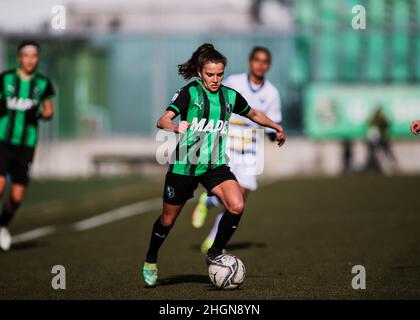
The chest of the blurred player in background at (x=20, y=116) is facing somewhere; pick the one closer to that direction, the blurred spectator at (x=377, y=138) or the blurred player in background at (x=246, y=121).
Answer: the blurred player in background

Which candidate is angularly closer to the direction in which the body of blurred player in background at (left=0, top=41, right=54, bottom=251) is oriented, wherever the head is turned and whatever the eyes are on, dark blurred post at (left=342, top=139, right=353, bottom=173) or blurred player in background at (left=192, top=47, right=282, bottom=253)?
the blurred player in background

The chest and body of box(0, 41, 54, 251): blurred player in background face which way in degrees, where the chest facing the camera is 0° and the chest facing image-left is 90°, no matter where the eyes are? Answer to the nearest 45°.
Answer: approximately 0°

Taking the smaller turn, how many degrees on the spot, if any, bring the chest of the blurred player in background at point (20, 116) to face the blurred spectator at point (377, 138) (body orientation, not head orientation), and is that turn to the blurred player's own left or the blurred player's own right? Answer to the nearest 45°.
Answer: approximately 135° to the blurred player's own left

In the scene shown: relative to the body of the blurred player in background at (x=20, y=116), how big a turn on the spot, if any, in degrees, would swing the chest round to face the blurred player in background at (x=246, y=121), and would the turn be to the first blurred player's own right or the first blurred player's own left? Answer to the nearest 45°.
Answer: approximately 90° to the first blurred player's own left

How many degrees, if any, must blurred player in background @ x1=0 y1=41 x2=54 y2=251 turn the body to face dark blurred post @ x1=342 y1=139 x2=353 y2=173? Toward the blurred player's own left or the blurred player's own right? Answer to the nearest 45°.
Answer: approximately 135° to the blurred player's own left

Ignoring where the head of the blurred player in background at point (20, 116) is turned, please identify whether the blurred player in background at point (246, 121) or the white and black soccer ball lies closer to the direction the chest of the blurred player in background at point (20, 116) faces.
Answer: the white and black soccer ball

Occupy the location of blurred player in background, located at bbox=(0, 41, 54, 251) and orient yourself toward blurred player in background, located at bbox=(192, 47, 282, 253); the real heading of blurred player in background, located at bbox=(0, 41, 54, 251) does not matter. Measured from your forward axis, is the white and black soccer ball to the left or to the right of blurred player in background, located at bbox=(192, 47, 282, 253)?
right
